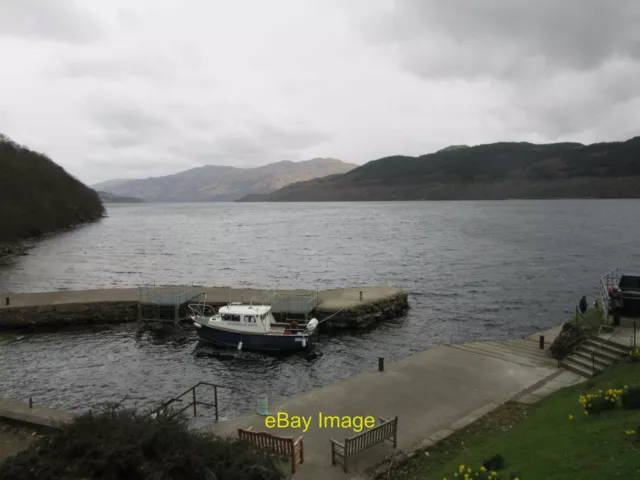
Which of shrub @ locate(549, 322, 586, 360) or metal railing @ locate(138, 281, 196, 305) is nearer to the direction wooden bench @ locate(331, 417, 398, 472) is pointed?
the metal railing

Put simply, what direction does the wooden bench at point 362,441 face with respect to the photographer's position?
facing away from the viewer and to the left of the viewer

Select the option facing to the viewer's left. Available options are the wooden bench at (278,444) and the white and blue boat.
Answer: the white and blue boat

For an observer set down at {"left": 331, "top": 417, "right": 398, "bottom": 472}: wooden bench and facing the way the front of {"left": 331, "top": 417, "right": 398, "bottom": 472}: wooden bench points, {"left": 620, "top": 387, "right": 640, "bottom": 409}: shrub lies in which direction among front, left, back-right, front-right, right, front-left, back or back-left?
back-right

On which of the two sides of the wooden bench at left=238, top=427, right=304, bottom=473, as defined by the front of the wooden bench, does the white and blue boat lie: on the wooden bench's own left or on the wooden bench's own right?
on the wooden bench's own left

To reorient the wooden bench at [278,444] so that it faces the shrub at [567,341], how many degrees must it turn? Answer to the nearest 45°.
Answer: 0° — it already faces it

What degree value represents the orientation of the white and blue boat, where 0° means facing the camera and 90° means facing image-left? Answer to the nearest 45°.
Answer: approximately 90°

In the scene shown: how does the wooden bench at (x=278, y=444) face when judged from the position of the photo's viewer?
facing away from the viewer and to the right of the viewer

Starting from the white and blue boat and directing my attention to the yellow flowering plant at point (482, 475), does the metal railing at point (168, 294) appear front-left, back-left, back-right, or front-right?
back-right
